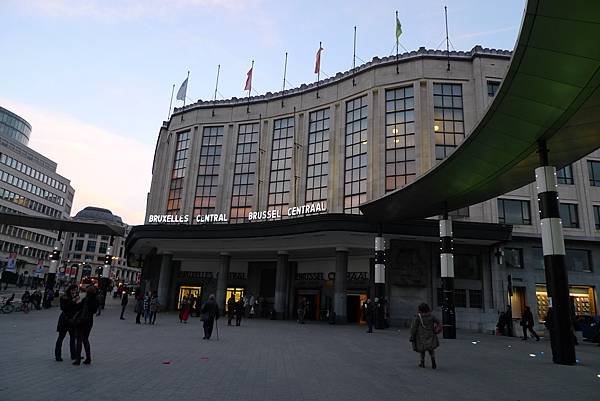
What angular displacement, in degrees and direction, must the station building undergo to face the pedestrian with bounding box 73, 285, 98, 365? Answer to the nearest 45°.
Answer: approximately 45° to its left

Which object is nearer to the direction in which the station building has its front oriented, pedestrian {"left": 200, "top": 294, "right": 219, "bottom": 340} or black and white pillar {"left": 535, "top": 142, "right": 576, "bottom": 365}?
the pedestrian

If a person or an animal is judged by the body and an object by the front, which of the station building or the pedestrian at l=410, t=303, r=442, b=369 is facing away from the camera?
the pedestrian

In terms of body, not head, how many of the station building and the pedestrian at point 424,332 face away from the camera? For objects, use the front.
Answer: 1

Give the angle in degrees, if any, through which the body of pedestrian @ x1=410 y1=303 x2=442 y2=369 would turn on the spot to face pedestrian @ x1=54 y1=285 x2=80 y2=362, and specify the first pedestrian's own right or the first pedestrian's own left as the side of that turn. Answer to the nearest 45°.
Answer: approximately 135° to the first pedestrian's own left

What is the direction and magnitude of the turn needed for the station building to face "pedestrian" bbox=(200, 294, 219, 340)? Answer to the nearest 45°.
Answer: approximately 45° to its left

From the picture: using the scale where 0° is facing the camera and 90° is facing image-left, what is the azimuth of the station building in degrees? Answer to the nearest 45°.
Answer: approximately 45°

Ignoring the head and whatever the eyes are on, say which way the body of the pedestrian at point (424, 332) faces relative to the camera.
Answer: away from the camera

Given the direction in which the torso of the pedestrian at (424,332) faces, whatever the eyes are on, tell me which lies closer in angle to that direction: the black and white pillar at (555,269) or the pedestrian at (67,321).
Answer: the black and white pillar
